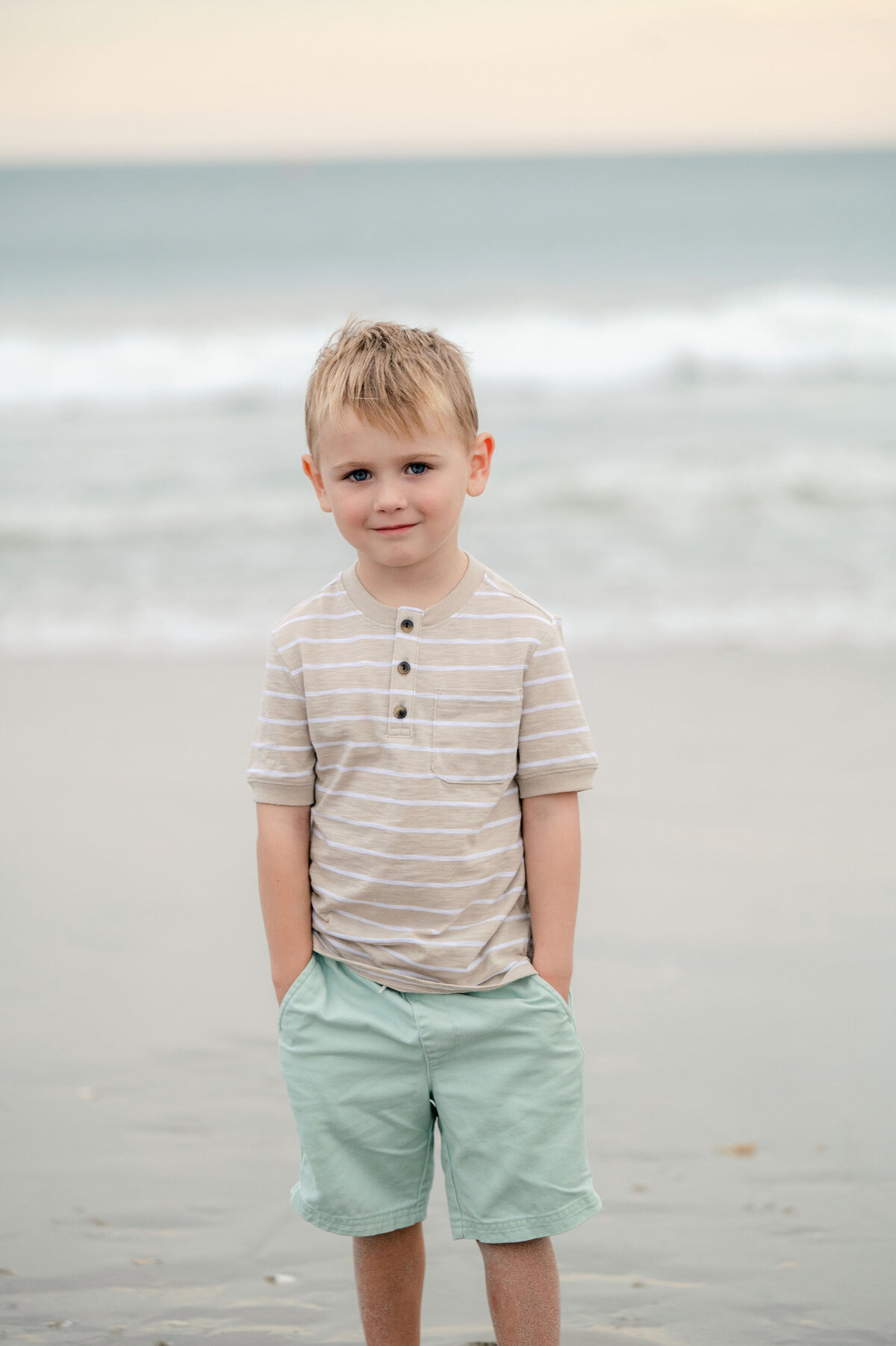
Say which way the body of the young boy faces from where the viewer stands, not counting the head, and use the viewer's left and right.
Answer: facing the viewer

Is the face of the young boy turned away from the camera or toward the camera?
toward the camera
